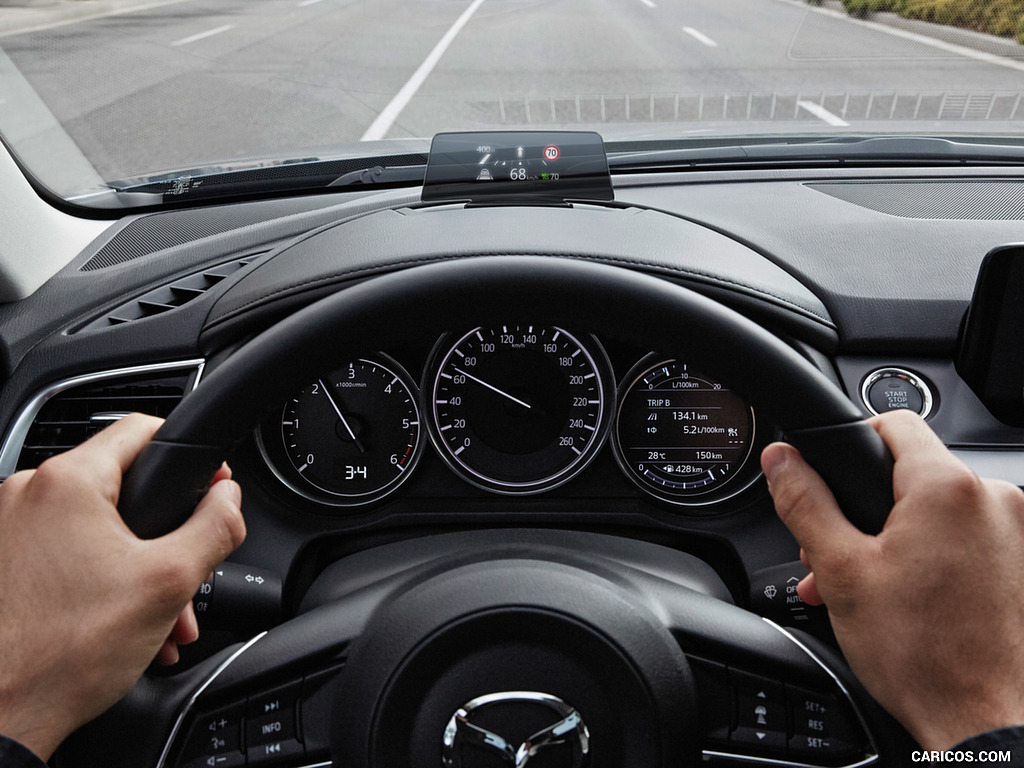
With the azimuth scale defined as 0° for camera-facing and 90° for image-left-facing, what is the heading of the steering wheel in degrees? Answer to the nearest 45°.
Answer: approximately 0°
